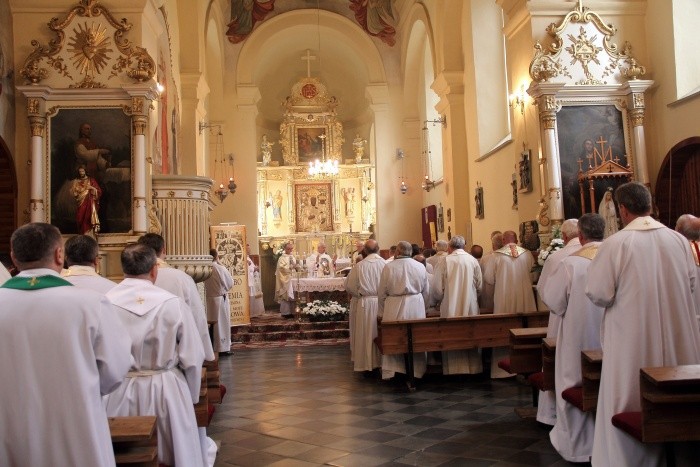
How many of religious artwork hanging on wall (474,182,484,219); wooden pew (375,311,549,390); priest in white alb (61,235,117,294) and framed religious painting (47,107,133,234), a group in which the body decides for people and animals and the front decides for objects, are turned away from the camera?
2

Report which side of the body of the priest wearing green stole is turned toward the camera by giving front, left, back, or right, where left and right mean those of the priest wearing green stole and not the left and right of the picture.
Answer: back

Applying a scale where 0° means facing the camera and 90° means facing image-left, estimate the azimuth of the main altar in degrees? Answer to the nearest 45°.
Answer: approximately 0°

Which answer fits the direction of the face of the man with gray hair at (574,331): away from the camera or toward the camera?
away from the camera

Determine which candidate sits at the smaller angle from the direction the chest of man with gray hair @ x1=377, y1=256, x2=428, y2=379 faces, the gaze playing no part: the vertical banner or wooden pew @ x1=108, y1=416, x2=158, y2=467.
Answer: the vertical banner

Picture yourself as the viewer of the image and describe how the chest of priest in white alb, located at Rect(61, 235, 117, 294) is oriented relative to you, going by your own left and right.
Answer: facing away from the viewer

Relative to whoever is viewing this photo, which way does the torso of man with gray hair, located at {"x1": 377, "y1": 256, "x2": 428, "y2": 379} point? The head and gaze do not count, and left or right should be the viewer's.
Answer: facing away from the viewer

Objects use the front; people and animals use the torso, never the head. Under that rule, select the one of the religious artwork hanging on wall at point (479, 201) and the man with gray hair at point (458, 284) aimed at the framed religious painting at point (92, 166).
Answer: the religious artwork hanging on wall

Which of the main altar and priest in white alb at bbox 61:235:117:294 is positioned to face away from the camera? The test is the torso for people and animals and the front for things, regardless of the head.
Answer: the priest in white alb

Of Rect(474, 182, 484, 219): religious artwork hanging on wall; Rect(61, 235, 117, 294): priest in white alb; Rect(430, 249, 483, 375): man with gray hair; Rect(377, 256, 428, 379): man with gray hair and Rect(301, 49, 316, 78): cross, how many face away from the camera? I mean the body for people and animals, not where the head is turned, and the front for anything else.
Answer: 3
